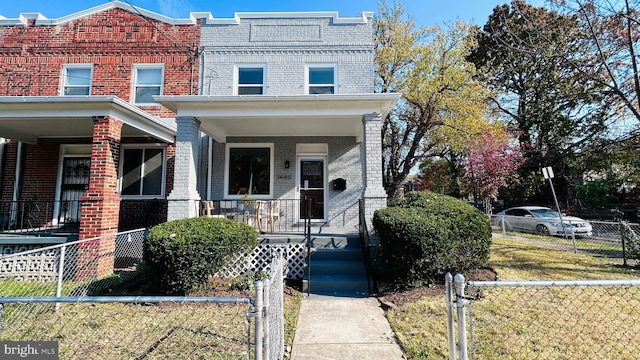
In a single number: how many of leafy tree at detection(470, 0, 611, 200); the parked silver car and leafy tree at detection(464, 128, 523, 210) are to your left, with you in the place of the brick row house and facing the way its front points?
3

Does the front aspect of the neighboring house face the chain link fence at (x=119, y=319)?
yes

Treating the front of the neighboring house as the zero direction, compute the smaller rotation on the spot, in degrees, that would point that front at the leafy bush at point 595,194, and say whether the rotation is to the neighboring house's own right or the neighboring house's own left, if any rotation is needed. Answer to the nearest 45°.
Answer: approximately 90° to the neighboring house's own left

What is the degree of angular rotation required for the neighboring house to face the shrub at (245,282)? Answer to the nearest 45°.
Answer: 0° — it already faces it

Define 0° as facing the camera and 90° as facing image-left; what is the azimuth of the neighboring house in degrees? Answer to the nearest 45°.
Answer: approximately 0°

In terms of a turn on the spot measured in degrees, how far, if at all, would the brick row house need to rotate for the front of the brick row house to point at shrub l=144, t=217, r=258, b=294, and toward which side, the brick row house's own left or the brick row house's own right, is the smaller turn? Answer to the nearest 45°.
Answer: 0° — it already faces it

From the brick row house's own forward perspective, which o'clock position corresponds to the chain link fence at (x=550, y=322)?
The chain link fence is roughly at 11 o'clock from the brick row house.

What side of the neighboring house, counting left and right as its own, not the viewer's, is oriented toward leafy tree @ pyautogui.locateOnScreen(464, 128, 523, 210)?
left
